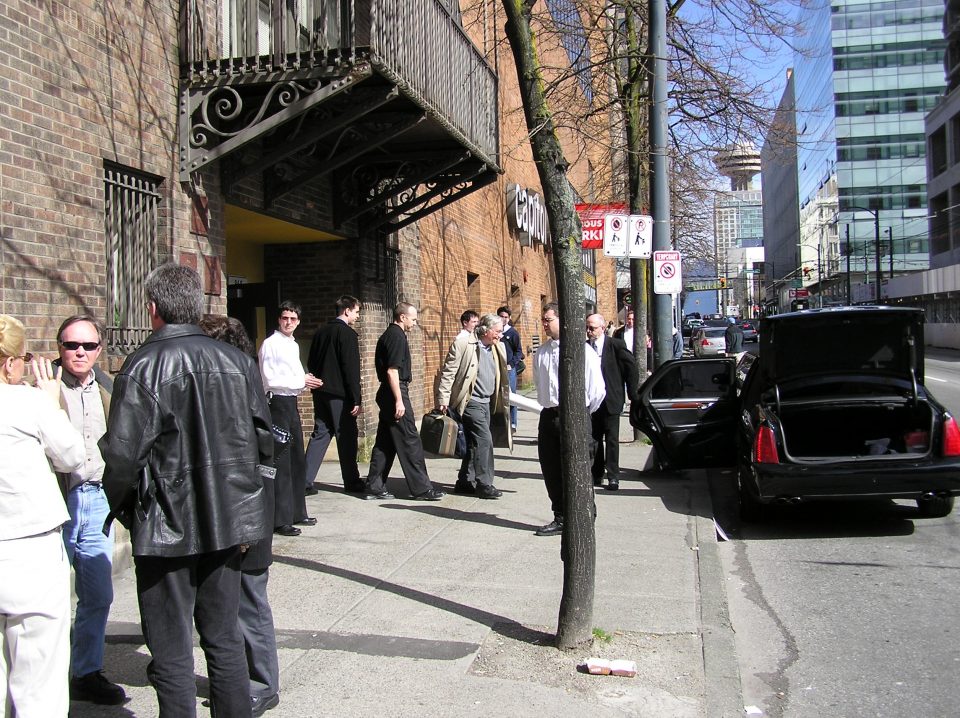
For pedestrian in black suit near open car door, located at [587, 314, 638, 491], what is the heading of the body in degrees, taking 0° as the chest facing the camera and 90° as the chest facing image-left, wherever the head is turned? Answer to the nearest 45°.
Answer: approximately 45°

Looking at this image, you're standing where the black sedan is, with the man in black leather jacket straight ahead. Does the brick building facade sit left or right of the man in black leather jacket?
right

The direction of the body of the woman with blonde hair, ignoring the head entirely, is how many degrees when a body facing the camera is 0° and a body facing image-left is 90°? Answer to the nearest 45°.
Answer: approximately 225°

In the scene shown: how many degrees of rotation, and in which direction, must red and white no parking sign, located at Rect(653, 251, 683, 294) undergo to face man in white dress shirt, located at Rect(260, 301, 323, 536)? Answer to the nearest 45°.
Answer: approximately 45° to its right

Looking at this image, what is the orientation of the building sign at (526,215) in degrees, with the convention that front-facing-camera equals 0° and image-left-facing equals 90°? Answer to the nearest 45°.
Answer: approximately 315°

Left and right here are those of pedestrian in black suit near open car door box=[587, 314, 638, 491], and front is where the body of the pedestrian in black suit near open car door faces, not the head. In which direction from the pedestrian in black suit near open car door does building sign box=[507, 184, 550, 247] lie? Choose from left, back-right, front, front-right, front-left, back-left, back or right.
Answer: back-right

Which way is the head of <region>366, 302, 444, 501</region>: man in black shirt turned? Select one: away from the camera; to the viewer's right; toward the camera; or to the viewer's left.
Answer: to the viewer's right

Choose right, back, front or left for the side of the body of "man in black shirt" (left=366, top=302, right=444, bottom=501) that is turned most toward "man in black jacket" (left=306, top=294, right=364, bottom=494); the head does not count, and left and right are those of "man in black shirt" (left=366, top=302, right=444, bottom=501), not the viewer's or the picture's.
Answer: back

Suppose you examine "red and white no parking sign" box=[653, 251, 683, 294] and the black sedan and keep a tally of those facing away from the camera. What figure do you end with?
1

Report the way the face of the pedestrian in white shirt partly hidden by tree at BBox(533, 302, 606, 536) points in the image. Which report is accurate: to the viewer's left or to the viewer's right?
to the viewer's left

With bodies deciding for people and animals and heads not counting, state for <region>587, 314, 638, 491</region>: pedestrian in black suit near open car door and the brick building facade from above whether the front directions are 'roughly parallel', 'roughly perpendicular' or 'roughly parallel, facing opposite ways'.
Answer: roughly perpendicular
